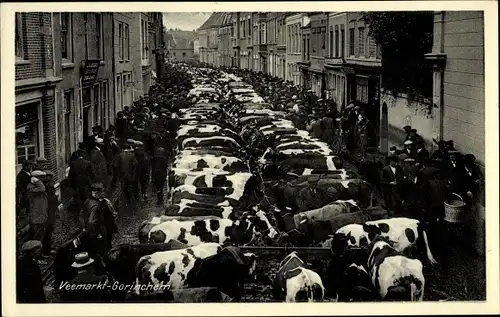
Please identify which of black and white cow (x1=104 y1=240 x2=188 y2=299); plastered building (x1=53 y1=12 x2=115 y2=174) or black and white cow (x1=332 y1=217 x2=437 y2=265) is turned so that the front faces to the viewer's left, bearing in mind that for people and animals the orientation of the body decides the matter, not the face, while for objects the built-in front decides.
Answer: black and white cow (x1=332 y1=217 x2=437 y2=265)

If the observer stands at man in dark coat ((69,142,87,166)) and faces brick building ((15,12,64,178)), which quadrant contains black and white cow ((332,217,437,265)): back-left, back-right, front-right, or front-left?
back-left

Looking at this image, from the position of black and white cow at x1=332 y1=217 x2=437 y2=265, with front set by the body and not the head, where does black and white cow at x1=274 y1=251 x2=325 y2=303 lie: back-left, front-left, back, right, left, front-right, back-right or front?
front-left

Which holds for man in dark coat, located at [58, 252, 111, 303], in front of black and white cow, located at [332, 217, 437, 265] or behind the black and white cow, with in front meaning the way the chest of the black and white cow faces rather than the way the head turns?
in front

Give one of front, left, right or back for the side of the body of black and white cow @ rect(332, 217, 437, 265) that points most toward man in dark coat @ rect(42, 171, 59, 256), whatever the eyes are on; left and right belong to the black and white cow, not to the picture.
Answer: front

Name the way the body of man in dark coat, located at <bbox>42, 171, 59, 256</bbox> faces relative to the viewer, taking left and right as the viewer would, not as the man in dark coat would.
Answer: facing to the right of the viewer

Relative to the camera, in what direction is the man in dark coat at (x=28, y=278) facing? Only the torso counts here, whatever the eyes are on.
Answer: to the viewer's right

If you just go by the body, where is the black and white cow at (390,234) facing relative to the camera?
to the viewer's left

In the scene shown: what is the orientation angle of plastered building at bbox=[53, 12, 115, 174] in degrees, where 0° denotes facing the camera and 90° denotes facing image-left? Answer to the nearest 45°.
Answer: approximately 315°

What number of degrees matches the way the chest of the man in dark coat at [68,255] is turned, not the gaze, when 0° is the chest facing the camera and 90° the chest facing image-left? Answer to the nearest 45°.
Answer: approximately 270°
